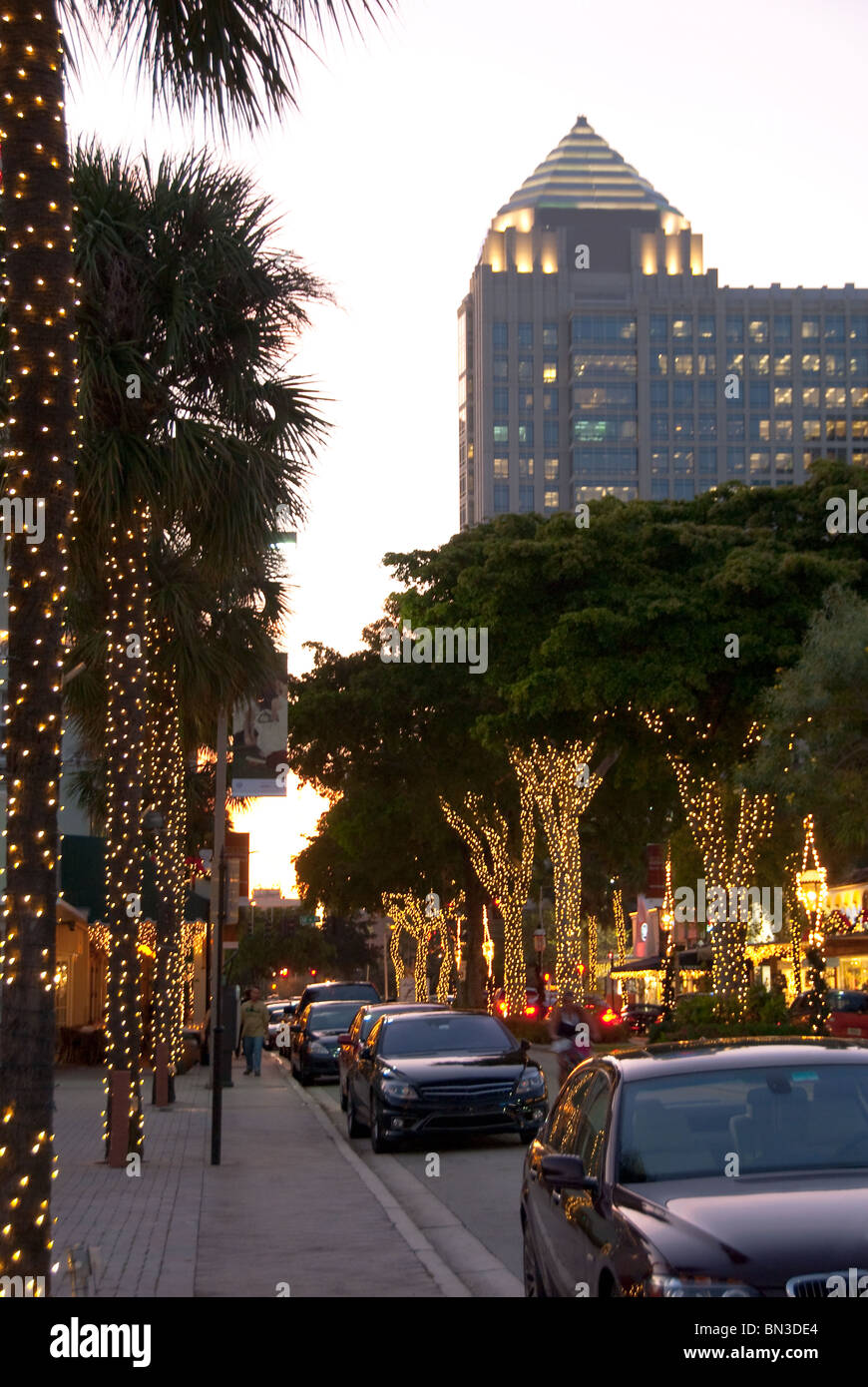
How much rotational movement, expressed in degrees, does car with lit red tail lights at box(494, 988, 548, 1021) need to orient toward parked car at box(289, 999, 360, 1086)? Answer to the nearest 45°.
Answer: approximately 135° to its left

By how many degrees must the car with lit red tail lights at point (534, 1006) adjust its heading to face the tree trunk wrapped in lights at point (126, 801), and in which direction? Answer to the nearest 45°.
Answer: approximately 180°

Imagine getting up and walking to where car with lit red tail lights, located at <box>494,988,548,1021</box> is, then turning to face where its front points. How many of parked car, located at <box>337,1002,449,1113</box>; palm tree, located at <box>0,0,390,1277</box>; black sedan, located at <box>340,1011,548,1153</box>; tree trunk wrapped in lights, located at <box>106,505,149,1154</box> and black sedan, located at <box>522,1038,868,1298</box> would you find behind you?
5

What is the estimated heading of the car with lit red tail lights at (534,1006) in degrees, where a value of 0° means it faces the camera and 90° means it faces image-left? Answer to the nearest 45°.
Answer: approximately 180°

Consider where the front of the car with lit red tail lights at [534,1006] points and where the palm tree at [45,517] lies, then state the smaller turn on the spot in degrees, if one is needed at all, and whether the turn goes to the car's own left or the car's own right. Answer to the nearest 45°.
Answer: approximately 180°

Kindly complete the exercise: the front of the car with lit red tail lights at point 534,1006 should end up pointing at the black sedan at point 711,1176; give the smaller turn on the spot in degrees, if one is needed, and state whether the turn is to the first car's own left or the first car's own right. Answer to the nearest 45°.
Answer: approximately 180°

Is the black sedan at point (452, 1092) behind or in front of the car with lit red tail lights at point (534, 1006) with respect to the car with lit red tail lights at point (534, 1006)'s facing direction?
behind

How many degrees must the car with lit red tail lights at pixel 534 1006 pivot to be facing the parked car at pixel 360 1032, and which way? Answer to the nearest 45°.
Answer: approximately 180°

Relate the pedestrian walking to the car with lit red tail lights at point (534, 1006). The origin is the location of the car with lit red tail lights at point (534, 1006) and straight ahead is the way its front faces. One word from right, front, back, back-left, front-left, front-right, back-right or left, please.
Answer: back-left

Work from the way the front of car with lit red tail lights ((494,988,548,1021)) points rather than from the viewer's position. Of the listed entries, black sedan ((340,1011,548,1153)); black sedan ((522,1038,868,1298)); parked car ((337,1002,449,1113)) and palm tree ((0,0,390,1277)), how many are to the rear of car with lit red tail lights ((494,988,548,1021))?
4

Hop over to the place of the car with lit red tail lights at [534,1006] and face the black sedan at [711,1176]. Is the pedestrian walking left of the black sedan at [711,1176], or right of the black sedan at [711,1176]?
right
